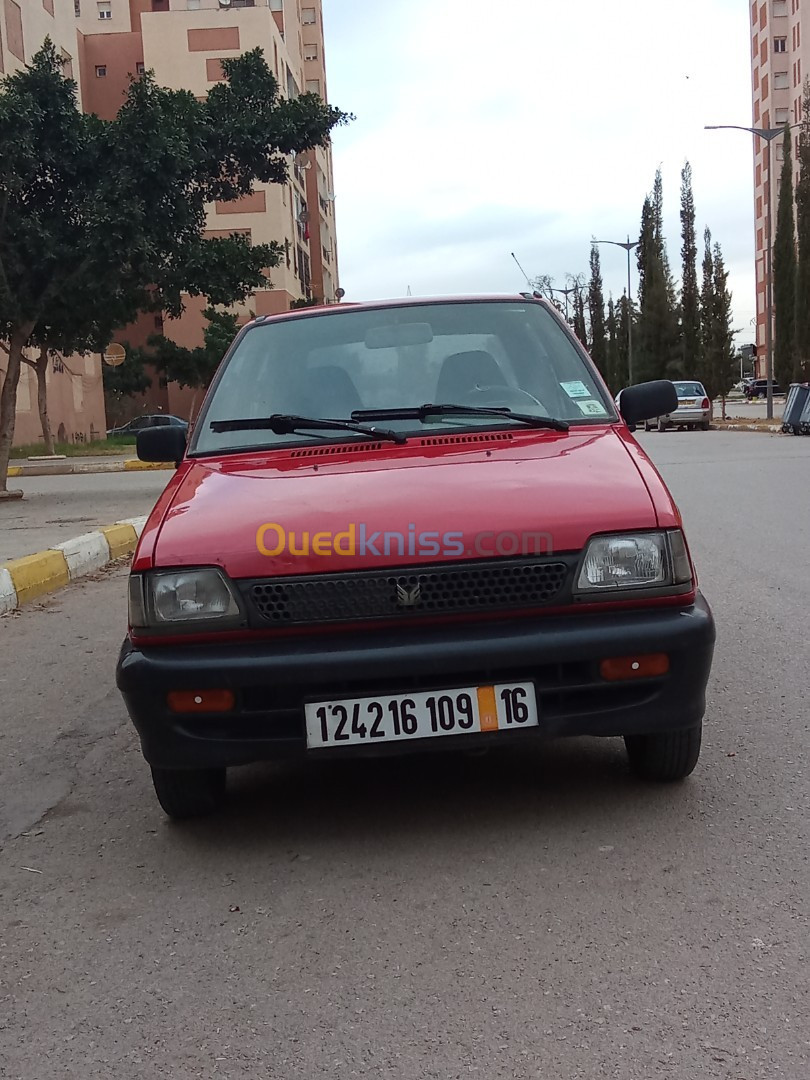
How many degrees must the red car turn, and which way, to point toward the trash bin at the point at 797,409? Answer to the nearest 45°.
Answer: approximately 180°

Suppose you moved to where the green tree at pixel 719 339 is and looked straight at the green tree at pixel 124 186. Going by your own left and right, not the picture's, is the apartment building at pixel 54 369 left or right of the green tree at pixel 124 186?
right

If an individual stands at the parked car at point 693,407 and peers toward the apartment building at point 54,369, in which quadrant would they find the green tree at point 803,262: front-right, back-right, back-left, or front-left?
back-right

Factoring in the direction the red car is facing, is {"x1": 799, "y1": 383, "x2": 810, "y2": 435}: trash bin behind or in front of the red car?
behind

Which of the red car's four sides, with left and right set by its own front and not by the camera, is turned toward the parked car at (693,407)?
back

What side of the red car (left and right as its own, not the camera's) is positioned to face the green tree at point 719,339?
back

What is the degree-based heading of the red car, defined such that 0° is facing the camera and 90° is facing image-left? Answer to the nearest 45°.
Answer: approximately 0°

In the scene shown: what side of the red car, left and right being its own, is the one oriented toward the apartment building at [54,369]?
back

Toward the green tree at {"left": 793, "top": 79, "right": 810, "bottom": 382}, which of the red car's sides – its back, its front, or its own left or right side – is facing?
back
